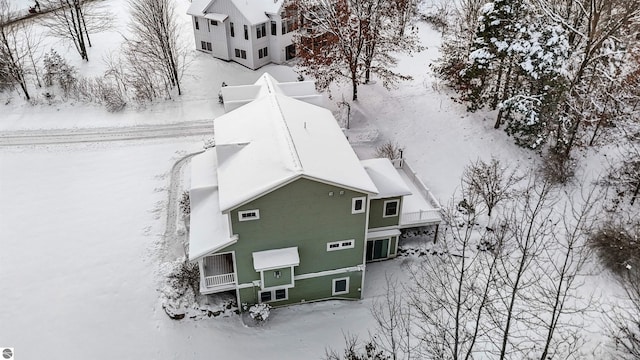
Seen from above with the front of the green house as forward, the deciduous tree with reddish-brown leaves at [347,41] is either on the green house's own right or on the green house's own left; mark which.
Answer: on the green house's own right
